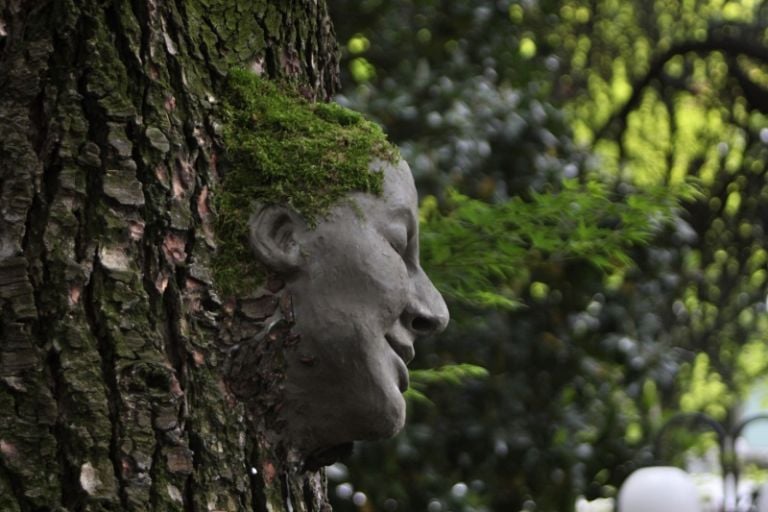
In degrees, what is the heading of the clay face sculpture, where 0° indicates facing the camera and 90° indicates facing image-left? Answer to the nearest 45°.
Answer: approximately 270°

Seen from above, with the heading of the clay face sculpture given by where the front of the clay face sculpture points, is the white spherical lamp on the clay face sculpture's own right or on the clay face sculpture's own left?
on the clay face sculpture's own left
